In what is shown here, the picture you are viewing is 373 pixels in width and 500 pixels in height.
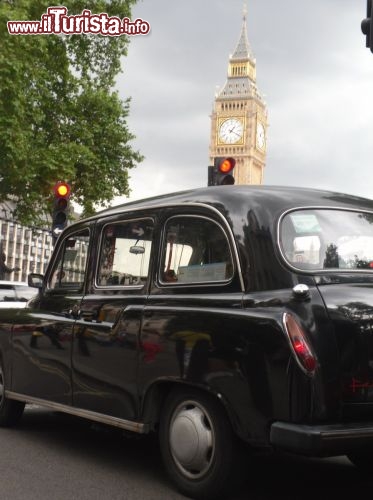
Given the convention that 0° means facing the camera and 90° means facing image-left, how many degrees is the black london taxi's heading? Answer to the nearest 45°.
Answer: approximately 135°

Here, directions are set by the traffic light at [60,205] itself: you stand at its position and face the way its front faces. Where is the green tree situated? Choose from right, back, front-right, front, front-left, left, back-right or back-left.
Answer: back

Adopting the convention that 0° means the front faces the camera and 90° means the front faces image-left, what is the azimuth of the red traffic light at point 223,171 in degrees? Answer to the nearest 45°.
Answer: approximately 315°

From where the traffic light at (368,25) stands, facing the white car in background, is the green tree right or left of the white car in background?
right

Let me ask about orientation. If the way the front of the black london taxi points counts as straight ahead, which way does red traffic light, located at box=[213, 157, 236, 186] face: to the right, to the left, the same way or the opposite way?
the opposite way

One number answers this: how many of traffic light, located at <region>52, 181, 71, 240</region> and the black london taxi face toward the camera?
1

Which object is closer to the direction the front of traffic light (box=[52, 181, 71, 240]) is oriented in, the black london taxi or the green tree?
the black london taxi

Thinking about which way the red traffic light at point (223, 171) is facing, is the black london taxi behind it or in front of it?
in front

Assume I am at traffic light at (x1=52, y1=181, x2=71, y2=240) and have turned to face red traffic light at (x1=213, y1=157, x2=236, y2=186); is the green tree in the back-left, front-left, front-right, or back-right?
back-left

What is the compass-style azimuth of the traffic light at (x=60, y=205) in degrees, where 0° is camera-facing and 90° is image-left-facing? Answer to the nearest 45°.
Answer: approximately 0°

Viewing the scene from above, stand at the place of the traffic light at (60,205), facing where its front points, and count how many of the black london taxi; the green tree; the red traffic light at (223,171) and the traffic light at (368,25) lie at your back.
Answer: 1

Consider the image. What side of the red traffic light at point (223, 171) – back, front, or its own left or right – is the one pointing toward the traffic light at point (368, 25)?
front

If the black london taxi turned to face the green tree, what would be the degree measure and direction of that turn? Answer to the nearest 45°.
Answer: approximately 45° to its right

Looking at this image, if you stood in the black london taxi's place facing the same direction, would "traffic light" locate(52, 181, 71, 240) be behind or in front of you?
in front
